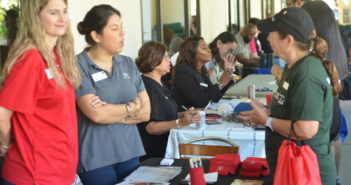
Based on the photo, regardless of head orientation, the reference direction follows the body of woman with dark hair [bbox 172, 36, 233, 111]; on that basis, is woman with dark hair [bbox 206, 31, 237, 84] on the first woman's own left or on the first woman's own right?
on the first woman's own left

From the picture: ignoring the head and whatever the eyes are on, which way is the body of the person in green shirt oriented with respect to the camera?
to the viewer's left

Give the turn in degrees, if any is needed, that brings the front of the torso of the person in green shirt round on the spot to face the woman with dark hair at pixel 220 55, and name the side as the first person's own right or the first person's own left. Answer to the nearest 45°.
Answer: approximately 90° to the first person's own right

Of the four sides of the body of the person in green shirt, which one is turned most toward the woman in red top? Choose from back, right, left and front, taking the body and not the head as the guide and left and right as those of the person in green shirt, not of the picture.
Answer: front

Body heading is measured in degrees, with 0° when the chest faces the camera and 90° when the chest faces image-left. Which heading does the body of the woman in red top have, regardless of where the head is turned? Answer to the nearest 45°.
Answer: approximately 315°

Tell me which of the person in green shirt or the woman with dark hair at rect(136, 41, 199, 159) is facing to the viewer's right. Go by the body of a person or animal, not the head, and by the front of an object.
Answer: the woman with dark hair

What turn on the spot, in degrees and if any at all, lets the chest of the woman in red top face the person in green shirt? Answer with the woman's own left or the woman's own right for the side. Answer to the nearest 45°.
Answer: approximately 45° to the woman's own left

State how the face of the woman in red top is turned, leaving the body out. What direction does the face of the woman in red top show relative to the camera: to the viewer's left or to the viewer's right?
to the viewer's right

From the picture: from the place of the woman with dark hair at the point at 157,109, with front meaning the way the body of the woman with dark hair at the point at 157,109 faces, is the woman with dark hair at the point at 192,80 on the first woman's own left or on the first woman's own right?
on the first woman's own left

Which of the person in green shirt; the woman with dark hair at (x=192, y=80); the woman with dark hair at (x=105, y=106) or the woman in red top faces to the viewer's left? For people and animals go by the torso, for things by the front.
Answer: the person in green shirt

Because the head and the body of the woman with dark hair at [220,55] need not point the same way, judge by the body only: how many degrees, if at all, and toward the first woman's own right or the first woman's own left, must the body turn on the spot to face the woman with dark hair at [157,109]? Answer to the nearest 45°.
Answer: approximately 45° to the first woman's own right

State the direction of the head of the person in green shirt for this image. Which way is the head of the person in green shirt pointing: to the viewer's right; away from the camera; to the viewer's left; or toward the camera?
to the viewer's left
